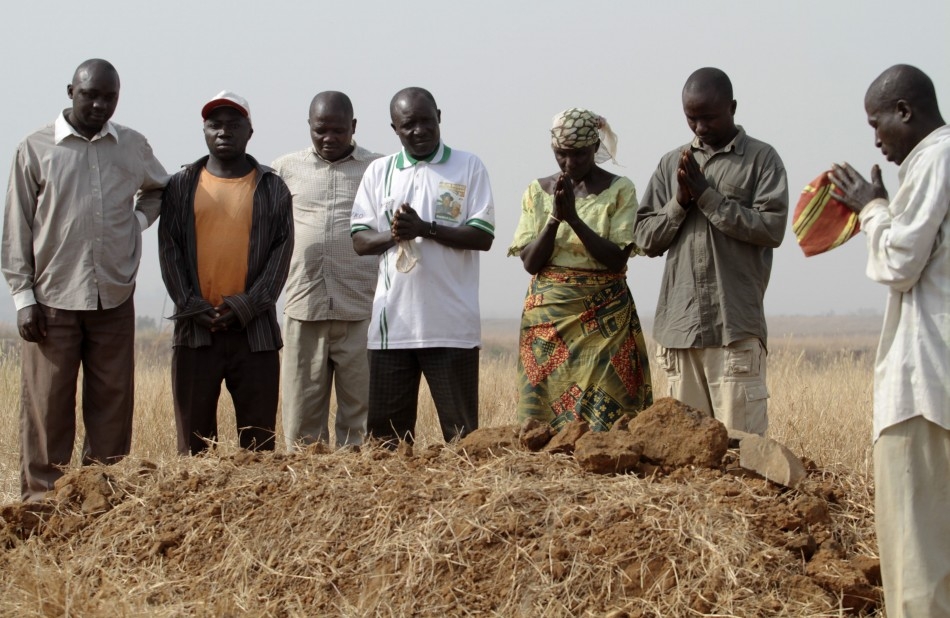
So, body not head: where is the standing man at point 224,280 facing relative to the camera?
toward the camera

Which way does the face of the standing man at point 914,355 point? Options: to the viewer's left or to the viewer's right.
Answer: to the viewer's left

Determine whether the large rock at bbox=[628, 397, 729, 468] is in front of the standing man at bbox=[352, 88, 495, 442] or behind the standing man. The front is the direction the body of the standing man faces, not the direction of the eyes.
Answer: in front

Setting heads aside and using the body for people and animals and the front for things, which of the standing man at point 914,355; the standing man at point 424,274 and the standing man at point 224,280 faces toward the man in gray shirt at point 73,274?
the standing man at point 914,355

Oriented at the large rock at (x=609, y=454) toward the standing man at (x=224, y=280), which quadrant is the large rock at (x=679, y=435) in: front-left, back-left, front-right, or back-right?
back-right

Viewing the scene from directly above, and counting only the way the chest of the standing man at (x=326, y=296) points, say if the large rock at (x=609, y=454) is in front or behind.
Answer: in front

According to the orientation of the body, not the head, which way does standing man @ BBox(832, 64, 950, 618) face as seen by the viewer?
to the viewer's left

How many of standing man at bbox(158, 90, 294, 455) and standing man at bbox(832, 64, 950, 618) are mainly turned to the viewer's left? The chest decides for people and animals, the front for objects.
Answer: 1

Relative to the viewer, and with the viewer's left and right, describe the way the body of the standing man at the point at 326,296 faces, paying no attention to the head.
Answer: facing the viewer

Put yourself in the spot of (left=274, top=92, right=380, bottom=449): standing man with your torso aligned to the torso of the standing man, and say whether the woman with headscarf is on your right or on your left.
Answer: on your left

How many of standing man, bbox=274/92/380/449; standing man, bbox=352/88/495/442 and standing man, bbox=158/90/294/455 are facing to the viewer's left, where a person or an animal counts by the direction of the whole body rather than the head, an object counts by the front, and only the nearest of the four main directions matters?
0

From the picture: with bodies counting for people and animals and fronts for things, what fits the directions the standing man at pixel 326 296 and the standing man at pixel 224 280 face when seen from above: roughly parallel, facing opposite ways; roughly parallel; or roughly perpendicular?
roughly parallel

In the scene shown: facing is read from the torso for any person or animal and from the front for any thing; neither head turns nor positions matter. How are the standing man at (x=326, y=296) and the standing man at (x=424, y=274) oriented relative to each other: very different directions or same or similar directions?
same or similar directions

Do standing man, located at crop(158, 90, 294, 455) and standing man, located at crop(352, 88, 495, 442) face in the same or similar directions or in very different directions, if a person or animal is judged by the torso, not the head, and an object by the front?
same or similar directions

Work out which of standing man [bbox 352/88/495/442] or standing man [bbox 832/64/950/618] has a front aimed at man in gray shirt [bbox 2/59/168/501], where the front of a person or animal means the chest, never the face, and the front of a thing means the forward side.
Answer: standing man [bbox 832/64/950/618]
